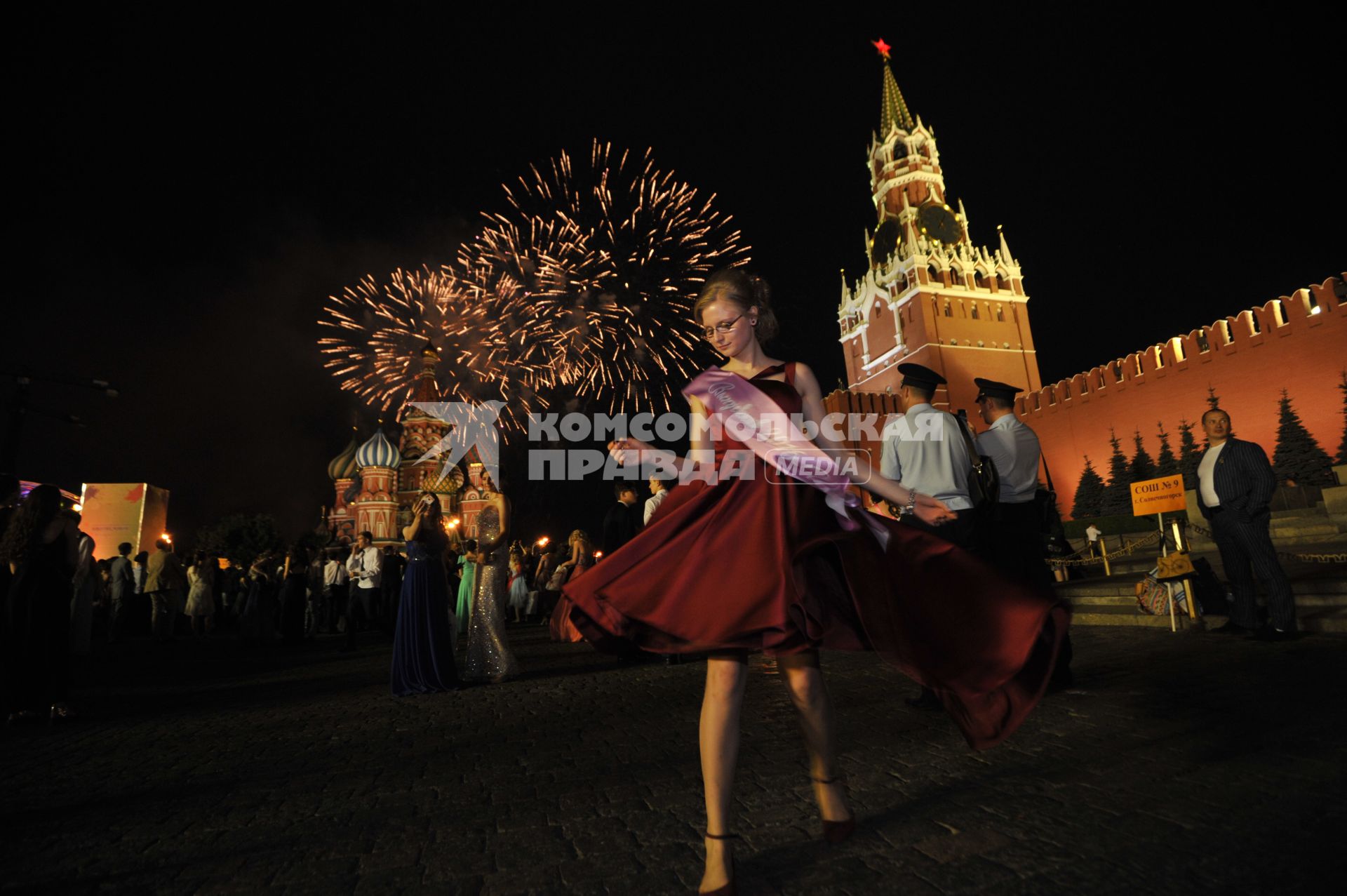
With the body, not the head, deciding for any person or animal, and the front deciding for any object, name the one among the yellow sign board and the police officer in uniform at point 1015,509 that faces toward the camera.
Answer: the yellow sign board

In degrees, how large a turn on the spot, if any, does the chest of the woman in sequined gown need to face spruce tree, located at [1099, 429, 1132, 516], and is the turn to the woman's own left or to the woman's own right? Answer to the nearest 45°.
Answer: approximately 180°

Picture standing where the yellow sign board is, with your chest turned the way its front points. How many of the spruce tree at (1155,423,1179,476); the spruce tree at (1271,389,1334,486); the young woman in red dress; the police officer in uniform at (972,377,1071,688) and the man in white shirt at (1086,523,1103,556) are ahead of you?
2

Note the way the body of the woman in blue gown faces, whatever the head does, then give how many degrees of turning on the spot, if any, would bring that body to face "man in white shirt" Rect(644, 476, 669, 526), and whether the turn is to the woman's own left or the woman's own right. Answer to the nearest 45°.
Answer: approximately 90° to the woman's own left

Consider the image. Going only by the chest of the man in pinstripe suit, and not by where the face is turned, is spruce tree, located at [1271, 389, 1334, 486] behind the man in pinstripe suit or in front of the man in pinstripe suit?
behind

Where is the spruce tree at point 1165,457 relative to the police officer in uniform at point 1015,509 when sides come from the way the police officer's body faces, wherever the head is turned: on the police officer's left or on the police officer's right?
on the police officer's right

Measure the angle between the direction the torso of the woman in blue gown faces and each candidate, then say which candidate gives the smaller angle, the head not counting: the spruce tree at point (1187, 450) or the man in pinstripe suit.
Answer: the man in pinstripe suit

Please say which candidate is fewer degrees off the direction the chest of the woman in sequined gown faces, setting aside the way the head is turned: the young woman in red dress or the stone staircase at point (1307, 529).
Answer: the young woman in red dress

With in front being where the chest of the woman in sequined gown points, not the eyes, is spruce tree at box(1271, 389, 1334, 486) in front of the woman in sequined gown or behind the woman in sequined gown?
behind

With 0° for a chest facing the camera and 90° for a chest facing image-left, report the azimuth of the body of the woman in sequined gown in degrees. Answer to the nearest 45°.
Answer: approximately 45°

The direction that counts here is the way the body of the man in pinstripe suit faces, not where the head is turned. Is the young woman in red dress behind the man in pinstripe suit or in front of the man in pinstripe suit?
in front

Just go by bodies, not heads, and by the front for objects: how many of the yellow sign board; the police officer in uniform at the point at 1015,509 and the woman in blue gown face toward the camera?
2

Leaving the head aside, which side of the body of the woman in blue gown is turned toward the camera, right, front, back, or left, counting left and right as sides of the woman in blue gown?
front

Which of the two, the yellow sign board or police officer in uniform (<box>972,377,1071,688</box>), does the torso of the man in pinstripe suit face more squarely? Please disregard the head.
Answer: the police officer in uniform

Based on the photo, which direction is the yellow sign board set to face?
toward the camera

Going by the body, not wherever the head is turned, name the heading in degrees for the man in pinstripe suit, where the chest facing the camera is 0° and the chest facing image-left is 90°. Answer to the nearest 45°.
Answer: approximately 45°

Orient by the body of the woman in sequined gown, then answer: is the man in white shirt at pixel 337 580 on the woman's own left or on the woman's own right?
on the woman's own right

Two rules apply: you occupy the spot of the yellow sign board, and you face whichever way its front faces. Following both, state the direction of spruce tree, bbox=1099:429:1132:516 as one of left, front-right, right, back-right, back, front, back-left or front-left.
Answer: back
